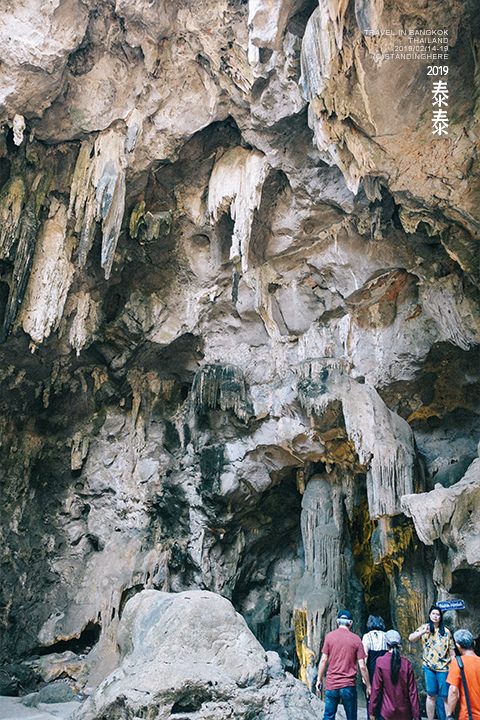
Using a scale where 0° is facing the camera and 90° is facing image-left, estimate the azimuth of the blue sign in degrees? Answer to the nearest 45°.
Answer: approximately 0°

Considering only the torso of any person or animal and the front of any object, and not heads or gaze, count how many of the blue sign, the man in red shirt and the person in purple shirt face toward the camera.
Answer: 1

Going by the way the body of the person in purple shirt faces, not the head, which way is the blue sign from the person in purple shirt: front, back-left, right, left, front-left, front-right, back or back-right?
front-right

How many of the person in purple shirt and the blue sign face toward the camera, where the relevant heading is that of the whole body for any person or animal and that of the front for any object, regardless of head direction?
1

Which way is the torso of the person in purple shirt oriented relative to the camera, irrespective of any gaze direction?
away from the camera

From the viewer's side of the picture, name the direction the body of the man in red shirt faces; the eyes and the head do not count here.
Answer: away from the camera

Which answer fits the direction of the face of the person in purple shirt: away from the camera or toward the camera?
away from the camera

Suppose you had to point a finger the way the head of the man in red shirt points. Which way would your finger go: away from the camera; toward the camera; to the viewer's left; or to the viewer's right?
away from the camera

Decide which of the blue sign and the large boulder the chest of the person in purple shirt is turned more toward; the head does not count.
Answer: the blue sign

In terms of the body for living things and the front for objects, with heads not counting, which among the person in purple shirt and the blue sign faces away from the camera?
the person in purple shirt
